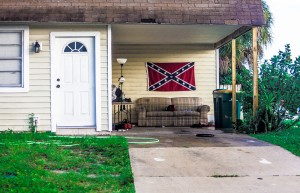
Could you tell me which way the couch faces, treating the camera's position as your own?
facing the viewer

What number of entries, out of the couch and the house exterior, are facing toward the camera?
2

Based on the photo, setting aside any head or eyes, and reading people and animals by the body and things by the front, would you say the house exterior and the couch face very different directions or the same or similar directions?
same or similar directions

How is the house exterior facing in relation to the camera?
toward the camera
